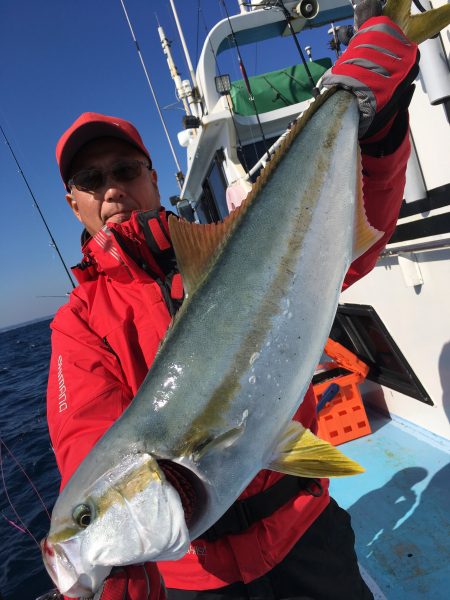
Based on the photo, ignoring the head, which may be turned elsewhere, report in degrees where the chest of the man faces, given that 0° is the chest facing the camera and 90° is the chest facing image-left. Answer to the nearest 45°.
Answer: approximately 0°

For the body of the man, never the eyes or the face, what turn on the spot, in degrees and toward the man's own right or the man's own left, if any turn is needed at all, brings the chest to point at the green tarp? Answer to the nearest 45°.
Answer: approximately 180°
